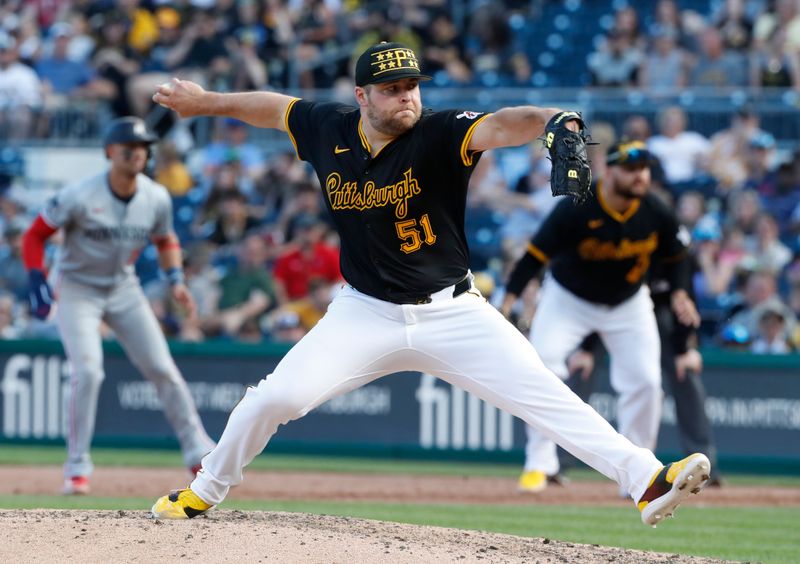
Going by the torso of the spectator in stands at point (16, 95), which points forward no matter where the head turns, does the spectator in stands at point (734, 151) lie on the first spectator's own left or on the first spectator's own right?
on the first spectator's own left

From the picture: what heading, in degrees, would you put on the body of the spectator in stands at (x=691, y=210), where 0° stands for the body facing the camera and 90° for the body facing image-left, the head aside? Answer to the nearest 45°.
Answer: approximately 0°

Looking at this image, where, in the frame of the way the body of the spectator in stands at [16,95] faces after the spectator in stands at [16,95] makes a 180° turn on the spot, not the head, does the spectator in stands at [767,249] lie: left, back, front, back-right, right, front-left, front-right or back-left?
back-right

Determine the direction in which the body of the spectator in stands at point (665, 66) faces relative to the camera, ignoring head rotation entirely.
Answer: toward the camera

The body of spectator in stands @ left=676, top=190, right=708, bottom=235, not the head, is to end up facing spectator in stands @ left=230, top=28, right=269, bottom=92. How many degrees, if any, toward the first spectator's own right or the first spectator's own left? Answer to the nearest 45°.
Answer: approximately 135° to the first spectator's own right

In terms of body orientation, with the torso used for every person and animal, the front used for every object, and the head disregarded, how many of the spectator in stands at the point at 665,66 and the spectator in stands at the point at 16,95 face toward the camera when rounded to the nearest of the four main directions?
2

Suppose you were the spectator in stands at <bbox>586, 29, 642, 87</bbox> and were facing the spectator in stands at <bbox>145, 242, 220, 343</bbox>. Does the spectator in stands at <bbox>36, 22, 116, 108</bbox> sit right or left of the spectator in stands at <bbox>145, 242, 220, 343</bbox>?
right

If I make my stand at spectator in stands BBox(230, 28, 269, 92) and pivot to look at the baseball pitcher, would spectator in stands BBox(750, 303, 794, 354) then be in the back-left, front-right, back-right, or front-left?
front-left

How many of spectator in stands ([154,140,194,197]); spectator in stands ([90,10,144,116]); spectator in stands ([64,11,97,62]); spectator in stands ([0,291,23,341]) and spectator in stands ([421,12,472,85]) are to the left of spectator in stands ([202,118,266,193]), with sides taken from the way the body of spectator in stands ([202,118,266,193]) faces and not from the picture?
1

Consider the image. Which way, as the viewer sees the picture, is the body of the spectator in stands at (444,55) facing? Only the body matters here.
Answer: toward the camera

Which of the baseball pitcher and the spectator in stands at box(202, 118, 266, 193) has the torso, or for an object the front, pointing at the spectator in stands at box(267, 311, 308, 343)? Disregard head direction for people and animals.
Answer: the spectator in stands at box(202, 118, 266, 193)

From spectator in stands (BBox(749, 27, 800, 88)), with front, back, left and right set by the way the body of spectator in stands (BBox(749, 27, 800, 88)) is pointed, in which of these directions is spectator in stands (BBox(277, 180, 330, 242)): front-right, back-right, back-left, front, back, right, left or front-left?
right

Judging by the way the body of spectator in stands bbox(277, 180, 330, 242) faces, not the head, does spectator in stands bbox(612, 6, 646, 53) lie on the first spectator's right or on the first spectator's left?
on the first spectator's left

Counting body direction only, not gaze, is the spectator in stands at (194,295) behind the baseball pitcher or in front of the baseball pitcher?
behind

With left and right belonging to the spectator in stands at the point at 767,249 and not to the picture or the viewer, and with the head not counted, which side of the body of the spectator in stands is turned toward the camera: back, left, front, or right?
front

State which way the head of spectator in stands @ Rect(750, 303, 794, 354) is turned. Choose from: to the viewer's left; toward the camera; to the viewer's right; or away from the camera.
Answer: toward the camera
